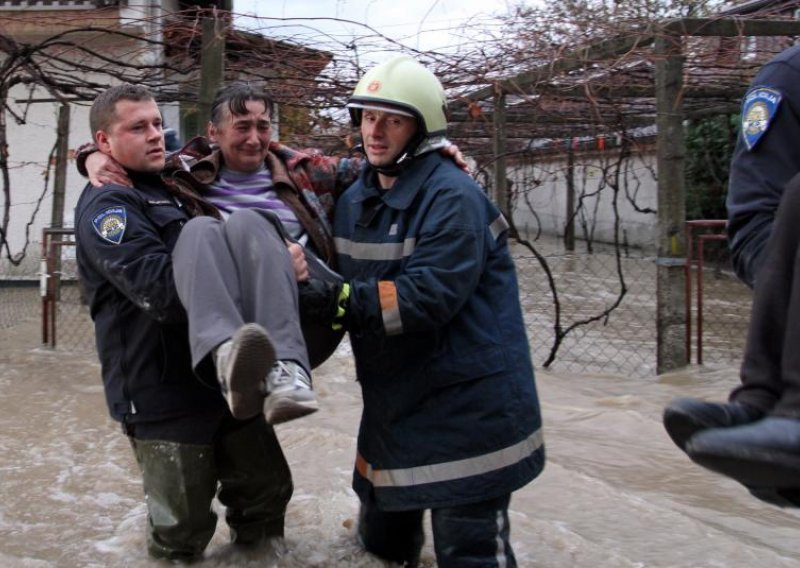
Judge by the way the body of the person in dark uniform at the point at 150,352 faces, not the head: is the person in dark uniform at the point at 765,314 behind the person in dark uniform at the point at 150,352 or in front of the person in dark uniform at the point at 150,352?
in front

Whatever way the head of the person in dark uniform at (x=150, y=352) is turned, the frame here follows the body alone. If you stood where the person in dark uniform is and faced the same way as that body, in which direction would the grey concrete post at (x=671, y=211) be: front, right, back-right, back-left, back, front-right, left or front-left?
left

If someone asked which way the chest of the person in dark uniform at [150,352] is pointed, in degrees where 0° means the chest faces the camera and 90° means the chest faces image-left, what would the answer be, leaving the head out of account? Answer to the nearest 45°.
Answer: approximately 315°

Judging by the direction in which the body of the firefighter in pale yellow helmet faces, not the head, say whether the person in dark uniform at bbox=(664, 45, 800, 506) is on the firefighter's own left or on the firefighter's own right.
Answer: on the firefighter's own left

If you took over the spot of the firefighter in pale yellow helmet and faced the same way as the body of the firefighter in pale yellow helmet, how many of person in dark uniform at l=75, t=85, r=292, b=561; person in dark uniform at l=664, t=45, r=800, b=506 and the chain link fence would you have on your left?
1

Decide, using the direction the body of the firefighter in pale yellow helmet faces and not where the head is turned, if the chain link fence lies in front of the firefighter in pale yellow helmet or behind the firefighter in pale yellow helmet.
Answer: behind

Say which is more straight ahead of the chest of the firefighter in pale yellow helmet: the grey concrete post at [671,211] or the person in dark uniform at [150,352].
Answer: the person in dark uniform

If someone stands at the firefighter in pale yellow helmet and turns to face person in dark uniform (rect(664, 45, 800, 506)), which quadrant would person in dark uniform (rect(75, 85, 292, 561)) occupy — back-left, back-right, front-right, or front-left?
back-right

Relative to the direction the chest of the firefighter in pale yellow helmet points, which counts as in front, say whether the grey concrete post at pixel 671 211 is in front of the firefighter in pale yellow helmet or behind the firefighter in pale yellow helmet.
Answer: behind

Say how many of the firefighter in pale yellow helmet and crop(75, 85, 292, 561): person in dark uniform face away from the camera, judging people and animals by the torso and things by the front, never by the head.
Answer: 0

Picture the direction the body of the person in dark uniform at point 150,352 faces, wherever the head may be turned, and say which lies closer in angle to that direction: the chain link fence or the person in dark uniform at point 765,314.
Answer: the person in dark uniform
